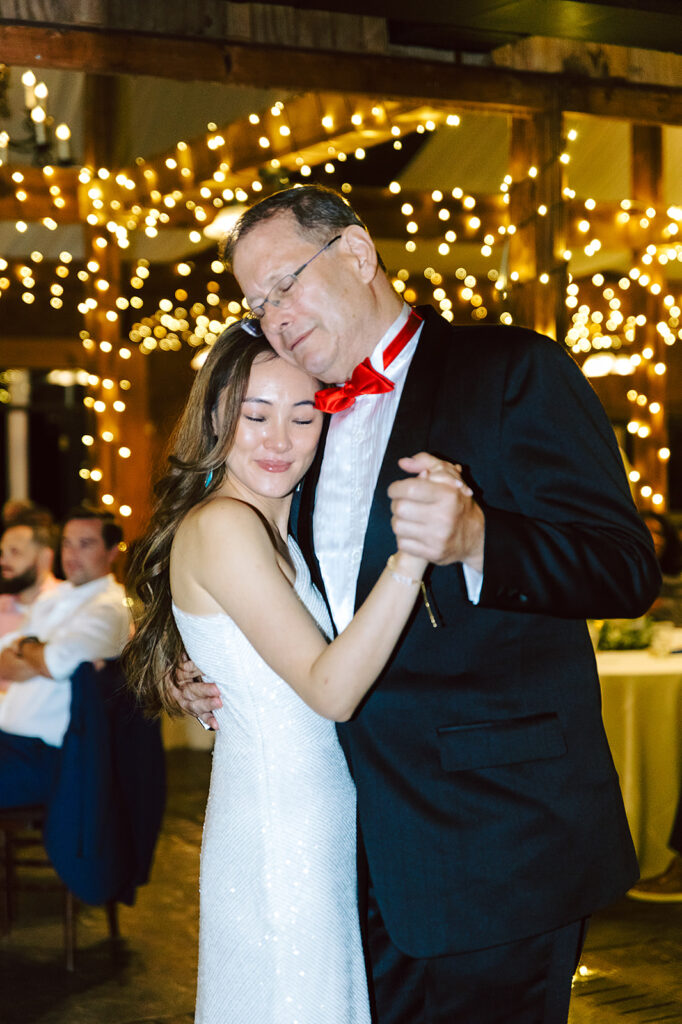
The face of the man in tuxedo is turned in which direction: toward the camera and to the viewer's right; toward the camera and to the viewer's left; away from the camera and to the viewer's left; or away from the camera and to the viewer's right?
toward the camera and to the viewer's left

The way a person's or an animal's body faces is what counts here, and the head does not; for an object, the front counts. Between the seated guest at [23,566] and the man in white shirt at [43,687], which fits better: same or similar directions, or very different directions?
same or similar directions

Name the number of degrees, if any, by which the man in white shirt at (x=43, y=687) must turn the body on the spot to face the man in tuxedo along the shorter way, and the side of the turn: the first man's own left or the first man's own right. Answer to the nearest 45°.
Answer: approximately 45° to the first man's own left

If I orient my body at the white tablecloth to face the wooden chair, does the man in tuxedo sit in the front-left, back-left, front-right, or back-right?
front-left

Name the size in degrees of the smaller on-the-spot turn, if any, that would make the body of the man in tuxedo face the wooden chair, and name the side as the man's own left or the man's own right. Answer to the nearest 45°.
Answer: approximately 90° to the man's own right

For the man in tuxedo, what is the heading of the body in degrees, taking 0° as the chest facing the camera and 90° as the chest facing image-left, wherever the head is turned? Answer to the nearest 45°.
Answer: approximately 45°

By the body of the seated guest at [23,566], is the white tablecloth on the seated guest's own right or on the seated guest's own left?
on the seated guest's own left

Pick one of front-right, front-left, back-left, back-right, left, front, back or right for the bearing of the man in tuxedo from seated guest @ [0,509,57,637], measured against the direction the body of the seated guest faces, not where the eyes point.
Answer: front-left
